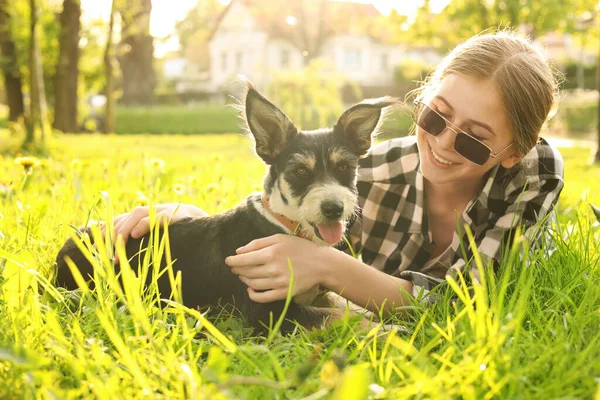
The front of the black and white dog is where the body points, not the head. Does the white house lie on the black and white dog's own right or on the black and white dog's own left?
on the black and white dog's own left

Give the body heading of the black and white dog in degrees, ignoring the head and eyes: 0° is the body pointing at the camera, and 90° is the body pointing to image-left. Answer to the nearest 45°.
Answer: approximately 315°
